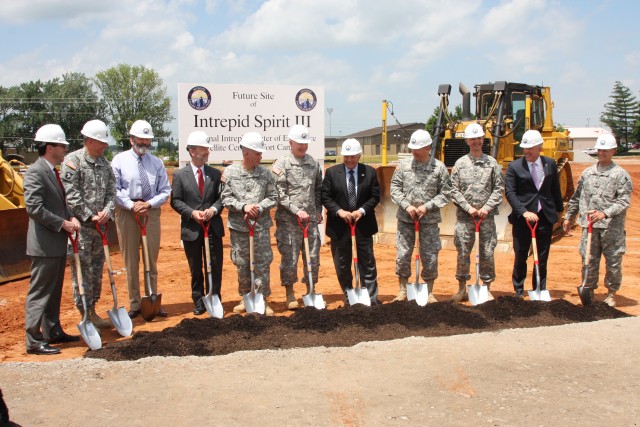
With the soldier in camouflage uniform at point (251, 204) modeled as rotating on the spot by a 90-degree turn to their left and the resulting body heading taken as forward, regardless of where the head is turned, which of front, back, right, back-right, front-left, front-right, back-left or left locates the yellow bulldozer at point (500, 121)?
front-left

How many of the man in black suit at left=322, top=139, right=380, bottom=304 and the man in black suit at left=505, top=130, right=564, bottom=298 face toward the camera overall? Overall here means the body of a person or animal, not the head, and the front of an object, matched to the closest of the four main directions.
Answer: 2

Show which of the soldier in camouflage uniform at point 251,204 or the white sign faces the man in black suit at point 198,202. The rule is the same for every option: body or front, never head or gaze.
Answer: the white sign

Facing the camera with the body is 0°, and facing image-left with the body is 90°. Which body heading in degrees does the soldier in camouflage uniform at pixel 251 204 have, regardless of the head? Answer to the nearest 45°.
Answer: approximately 0°

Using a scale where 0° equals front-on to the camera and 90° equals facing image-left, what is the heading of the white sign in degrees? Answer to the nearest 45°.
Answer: approximately 0°

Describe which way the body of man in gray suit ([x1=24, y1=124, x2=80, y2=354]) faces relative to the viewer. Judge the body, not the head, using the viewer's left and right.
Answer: facing to the right of the viewer
